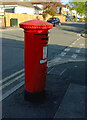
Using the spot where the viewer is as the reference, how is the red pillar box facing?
facing the viewer and to the right of the viewer

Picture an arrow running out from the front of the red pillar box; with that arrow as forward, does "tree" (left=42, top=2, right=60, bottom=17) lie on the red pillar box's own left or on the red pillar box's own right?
on the red pillar box's own left
